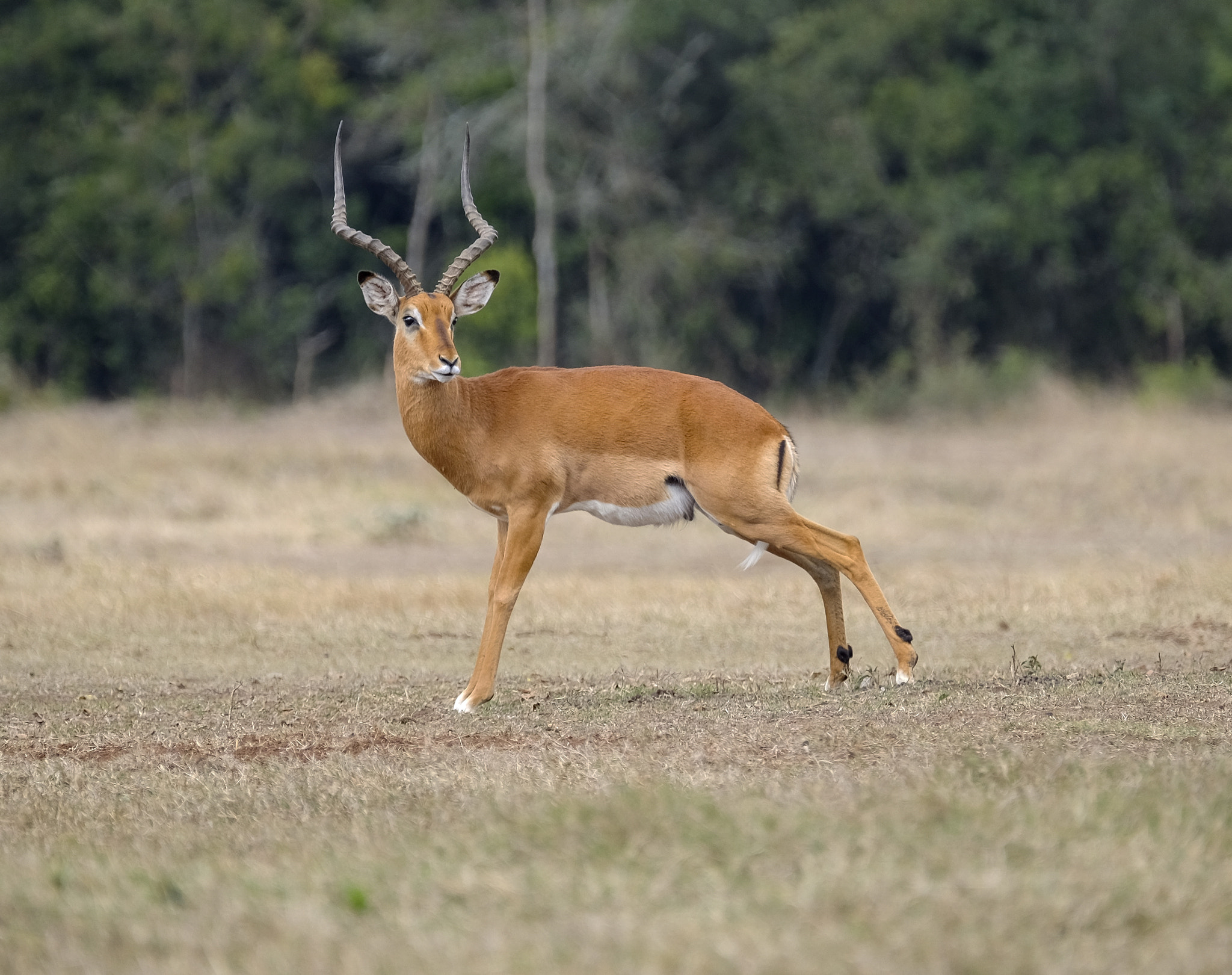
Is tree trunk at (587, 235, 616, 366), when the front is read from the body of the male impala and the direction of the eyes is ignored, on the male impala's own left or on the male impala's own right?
on the male impala's own right

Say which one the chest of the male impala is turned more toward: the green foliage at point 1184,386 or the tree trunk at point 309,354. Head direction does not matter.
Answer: the tree trunk

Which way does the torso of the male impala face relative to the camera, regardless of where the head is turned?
to the viewer's left

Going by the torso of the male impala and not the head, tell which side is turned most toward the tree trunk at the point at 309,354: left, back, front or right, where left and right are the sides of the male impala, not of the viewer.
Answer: right

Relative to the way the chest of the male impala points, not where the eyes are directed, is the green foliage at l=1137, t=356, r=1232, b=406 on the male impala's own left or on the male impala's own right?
on the male impala's own right

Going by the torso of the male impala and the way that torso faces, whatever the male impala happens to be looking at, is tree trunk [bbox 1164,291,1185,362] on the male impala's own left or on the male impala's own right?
on the male impala's own right
